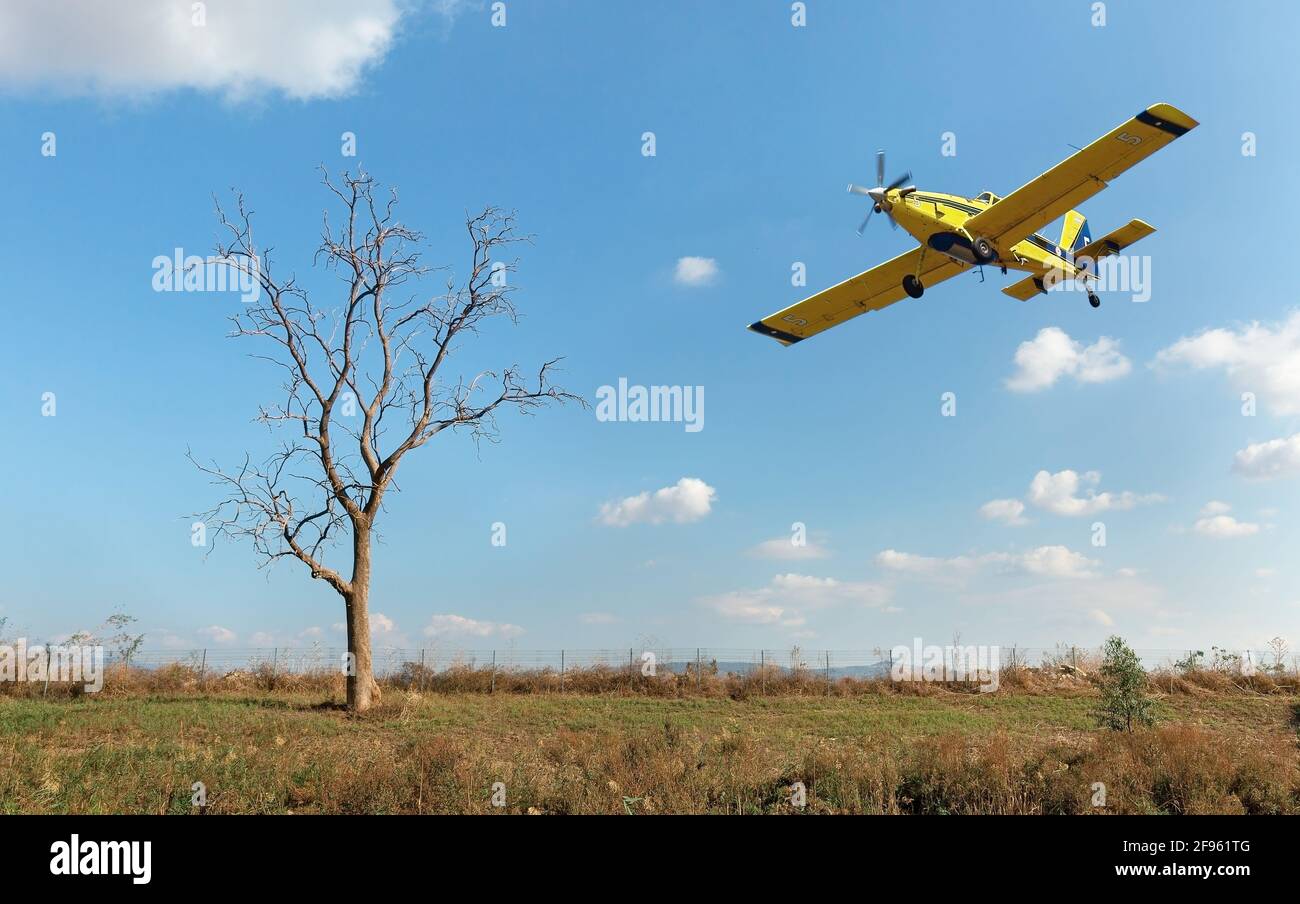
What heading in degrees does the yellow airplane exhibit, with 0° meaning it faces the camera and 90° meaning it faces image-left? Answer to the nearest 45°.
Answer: approximately 45°
